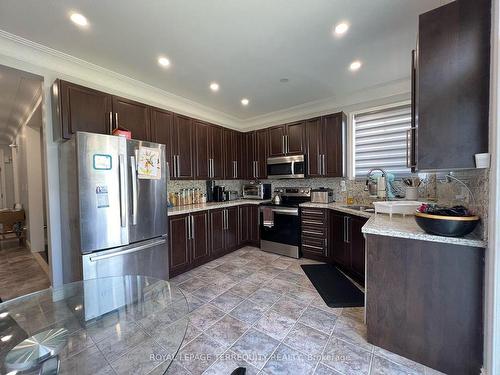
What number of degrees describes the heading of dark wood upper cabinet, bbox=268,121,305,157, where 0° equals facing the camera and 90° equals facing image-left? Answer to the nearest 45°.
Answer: approximately 45°

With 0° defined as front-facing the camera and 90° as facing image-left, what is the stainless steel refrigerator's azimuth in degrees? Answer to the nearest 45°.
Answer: approximately 315°

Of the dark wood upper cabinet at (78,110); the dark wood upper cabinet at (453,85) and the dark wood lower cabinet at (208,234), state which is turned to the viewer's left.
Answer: the dark wood upper cabinet at (453,85)

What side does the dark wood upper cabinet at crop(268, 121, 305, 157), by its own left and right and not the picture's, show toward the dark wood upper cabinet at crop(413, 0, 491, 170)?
left

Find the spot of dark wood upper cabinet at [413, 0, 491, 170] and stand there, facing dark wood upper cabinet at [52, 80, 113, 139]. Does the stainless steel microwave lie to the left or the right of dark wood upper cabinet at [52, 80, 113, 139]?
right
